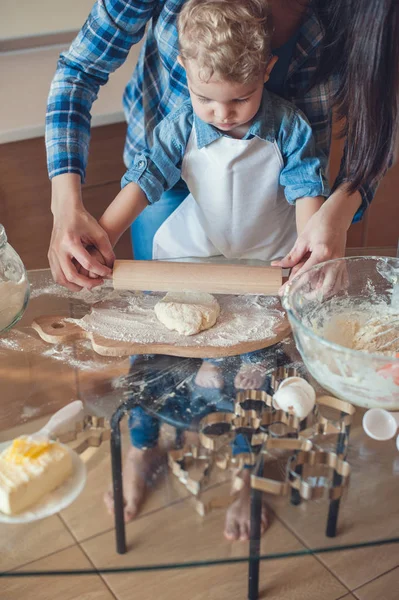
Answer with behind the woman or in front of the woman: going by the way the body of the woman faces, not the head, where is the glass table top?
in front

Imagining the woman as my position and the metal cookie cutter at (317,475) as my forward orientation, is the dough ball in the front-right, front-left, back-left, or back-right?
front-right

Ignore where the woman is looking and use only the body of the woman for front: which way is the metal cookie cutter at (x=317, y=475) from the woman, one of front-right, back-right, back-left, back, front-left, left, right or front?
front

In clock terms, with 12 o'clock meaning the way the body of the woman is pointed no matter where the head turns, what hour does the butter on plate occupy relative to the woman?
The butter on plate is roughly at 1 o'clock from the woman.

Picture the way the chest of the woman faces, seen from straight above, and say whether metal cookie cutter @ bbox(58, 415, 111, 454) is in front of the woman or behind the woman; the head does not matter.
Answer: in front

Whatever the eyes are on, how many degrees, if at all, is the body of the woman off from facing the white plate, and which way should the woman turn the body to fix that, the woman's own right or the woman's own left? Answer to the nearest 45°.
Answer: approximately 45° to the woman's own right

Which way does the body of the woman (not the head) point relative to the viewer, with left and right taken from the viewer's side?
facing the viewer
